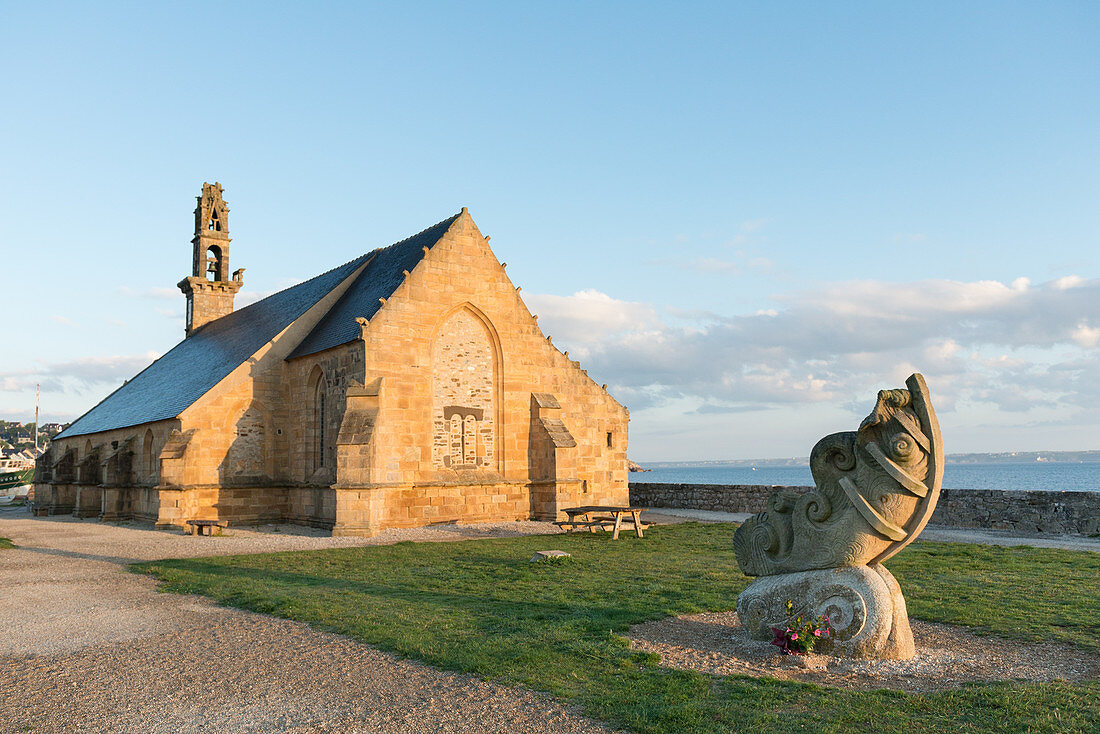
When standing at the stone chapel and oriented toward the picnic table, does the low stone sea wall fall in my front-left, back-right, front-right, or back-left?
front-left

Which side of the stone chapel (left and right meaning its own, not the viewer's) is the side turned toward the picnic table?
back

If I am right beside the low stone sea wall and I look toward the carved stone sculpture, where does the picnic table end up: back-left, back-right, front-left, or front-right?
front-right

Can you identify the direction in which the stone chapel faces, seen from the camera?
facing away from the viewer and to the left of the viewer

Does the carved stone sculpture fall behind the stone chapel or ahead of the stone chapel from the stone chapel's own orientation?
behind

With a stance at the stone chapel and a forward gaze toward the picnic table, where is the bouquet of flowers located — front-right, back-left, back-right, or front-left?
front-right
